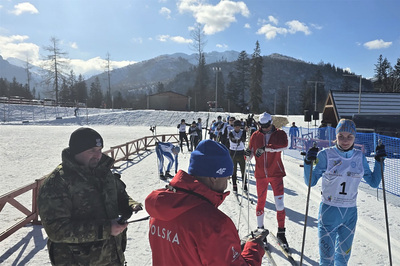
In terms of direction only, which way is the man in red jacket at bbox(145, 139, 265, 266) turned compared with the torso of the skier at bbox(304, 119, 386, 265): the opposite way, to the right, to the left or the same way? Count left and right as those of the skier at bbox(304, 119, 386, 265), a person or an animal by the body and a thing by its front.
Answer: the opposite way

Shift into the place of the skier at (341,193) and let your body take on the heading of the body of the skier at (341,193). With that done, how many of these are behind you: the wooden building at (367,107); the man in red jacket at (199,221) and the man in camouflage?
1

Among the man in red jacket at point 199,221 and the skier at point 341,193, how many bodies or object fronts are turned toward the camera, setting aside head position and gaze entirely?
1

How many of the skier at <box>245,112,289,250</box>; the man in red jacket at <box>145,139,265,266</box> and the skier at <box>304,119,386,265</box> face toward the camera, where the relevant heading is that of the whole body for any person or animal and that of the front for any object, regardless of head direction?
2

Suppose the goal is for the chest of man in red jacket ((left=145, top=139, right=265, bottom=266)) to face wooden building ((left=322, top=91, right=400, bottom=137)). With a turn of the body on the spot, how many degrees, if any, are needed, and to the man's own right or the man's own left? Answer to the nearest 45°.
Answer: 0° — they already face it

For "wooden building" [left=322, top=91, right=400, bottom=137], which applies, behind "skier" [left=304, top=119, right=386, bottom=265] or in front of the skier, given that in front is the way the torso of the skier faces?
behind

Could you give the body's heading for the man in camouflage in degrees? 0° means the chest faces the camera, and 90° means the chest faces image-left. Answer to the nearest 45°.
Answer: approximately 315°

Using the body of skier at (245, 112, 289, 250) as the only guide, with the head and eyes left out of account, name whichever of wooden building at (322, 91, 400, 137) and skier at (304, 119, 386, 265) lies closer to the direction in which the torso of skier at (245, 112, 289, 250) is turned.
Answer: the skier

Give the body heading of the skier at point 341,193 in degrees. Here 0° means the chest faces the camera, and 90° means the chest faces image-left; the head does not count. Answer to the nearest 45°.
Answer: approximately 0°

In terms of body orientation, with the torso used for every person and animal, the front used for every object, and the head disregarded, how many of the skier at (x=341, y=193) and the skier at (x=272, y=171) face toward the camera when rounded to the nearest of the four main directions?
2

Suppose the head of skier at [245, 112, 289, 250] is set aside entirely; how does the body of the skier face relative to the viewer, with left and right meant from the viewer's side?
facing the viewer

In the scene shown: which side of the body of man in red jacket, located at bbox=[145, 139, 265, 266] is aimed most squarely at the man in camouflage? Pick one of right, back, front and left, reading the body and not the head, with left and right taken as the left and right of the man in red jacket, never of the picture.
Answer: left

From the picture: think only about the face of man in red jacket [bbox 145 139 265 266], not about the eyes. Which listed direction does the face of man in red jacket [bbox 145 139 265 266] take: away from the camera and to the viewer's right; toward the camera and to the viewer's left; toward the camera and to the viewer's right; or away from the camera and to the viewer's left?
away from the camera and to the viewer's right
